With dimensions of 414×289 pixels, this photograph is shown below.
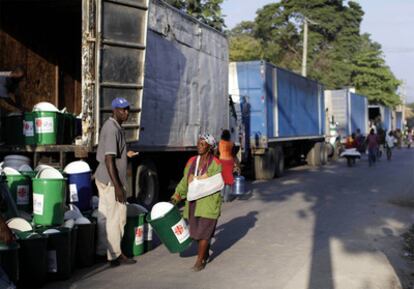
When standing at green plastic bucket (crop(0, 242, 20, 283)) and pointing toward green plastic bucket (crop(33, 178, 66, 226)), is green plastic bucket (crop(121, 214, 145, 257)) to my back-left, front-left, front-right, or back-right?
front-right

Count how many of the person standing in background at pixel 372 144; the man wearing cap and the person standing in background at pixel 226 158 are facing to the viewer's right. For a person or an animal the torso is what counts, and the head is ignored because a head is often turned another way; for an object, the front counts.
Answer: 1

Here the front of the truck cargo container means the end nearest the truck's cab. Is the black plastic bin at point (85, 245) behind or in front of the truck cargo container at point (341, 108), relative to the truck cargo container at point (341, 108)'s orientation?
behind

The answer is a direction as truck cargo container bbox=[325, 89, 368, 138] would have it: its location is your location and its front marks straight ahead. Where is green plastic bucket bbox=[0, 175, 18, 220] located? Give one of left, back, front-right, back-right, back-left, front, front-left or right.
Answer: back-right

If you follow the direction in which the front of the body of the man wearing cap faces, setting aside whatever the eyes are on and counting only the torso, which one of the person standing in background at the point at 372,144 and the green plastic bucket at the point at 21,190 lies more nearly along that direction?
the person standing in background

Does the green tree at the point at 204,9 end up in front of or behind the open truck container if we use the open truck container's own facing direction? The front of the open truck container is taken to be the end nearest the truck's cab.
in front

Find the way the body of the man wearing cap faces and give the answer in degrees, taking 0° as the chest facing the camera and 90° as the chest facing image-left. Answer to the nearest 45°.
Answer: approximately 270°

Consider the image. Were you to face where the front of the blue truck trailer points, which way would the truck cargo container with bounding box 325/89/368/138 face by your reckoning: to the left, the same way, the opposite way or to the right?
the same way

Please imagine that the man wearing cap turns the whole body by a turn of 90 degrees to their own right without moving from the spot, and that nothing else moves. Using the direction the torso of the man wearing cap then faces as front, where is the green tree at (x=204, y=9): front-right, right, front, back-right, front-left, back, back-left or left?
back

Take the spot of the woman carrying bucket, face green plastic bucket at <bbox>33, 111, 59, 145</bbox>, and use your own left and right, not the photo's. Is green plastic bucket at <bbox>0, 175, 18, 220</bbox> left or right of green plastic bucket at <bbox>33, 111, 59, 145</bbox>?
left

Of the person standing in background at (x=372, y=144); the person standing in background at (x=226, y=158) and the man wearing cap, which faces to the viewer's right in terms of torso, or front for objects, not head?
the man wearing cap

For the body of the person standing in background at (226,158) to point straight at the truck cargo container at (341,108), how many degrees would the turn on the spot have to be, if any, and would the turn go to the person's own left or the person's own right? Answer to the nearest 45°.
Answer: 0° — they already face it
